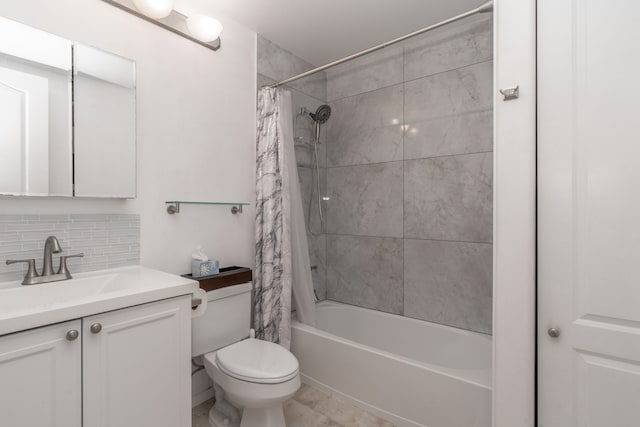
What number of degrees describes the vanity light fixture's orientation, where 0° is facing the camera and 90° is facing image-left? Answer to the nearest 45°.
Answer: approximately 315°

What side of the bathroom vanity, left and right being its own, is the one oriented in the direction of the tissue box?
left

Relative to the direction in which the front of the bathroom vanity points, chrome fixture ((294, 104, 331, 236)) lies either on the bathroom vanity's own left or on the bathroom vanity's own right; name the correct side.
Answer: on the bathroom vanity's own left

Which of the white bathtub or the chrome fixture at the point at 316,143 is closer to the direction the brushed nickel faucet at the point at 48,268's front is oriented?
the white bathtub

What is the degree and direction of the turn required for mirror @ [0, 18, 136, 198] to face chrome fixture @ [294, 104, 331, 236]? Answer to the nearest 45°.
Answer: approximately 45° to its left

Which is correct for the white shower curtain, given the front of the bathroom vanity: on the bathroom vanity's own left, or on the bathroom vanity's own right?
on the bathroom vanity's own left

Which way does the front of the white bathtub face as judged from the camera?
facing the viewer and to the left of the viewer

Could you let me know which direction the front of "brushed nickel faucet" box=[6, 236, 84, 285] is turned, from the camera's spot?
facing the viewer and to the right of the viewer
